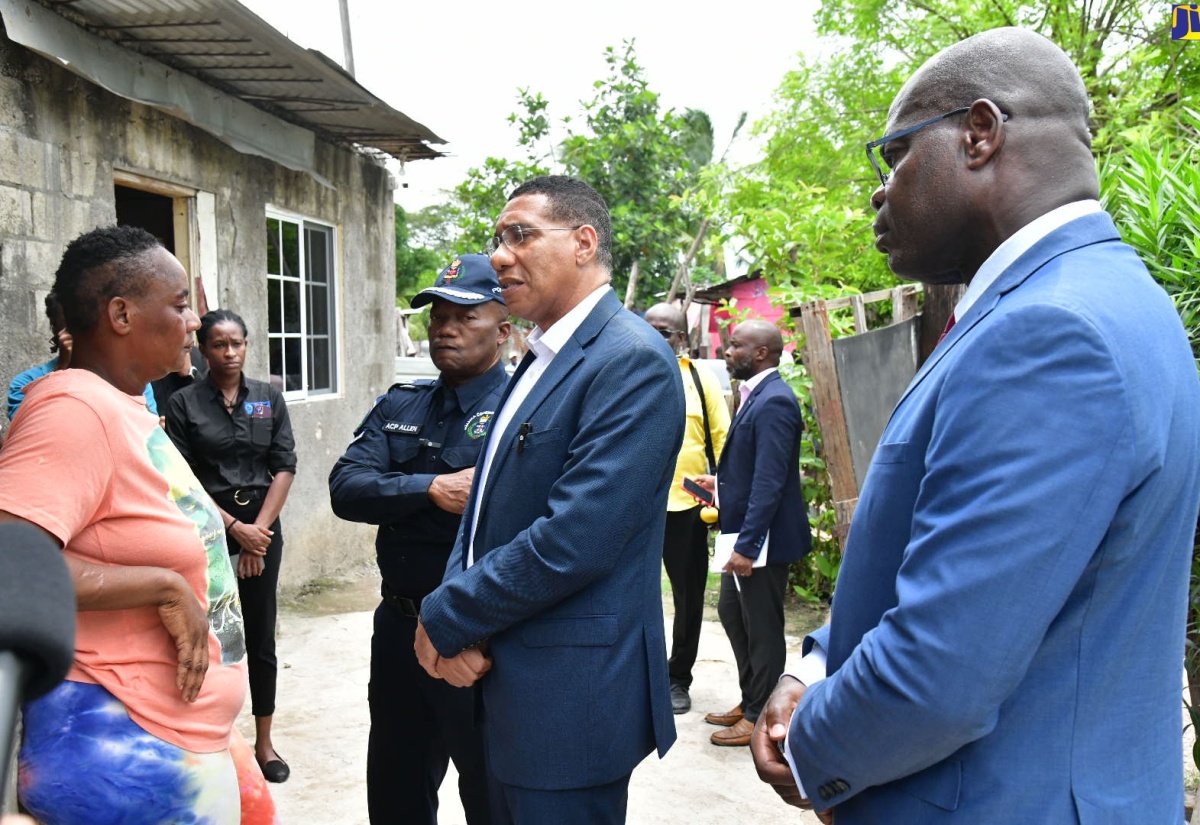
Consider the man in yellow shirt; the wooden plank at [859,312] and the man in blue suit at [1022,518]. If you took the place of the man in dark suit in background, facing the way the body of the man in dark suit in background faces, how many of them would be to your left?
1

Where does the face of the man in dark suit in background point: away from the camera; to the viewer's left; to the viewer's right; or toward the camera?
to the viewer's left

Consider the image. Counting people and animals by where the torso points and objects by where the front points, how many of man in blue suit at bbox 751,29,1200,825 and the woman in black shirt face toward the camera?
1

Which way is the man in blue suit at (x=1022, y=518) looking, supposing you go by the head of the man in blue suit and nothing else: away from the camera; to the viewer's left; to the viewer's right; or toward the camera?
to the viewer's left

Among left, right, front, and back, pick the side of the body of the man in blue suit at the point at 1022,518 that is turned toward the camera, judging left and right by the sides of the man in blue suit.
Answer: left

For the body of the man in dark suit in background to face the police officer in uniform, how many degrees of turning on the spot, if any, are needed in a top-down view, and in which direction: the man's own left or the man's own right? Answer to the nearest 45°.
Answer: approximately 45° to the man's own left

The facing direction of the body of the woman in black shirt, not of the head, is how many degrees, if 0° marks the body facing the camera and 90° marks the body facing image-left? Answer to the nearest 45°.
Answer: approximately 0°

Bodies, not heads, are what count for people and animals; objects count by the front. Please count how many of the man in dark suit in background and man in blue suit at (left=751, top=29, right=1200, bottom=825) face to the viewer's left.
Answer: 2

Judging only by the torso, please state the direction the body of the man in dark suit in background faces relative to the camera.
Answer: to the viewer's left

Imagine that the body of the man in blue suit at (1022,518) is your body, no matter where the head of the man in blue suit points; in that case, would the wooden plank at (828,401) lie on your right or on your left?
on your right
